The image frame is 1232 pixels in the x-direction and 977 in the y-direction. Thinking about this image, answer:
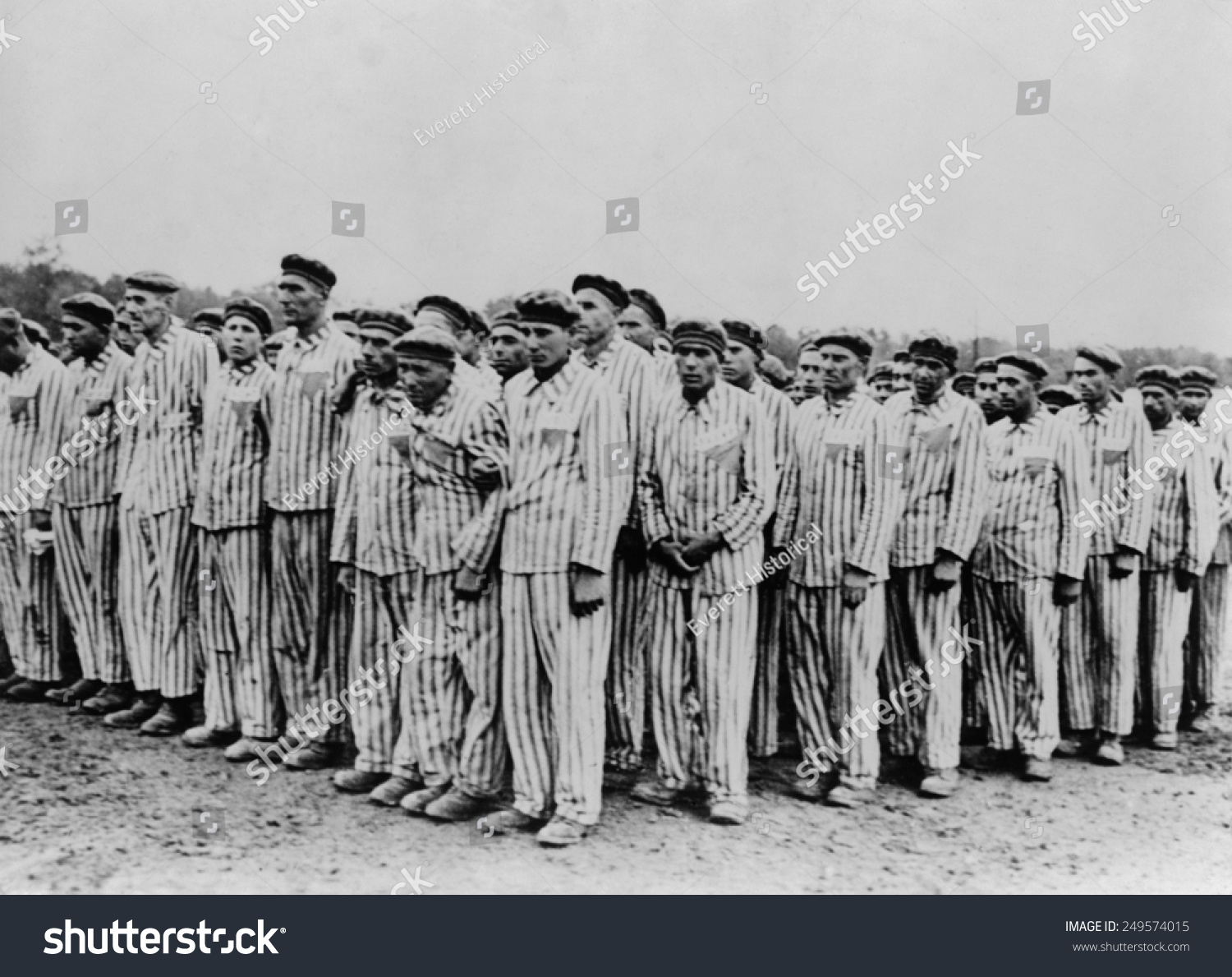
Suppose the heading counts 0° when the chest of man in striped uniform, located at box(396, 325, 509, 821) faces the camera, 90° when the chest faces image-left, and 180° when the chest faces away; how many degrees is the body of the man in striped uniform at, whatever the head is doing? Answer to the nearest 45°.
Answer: approximately 45°

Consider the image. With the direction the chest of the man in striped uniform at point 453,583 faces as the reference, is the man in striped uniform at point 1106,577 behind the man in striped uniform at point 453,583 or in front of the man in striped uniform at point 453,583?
behind

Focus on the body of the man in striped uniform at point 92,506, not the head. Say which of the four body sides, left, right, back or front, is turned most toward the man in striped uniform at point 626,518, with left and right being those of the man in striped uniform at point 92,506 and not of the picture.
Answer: left

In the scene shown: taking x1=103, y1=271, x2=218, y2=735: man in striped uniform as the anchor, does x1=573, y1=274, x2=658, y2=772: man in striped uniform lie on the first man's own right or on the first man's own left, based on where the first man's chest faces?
on the first man's own left

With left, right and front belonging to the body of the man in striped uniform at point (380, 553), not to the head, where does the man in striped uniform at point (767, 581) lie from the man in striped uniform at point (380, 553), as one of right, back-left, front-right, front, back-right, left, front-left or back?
back-left

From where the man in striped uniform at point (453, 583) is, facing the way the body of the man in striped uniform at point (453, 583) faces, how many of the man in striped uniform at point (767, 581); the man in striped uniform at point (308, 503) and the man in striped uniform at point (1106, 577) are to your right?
1

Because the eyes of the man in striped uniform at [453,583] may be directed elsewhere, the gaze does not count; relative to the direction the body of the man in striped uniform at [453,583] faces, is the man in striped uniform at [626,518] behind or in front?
behind

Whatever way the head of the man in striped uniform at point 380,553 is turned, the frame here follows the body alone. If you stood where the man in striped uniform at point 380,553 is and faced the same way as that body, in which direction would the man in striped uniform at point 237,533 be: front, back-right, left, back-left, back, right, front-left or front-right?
right

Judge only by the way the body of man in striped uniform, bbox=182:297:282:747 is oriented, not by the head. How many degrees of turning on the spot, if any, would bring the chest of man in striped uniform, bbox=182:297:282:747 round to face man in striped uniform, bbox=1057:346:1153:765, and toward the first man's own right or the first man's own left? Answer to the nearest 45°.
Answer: approximately 135° to the first man's own left
